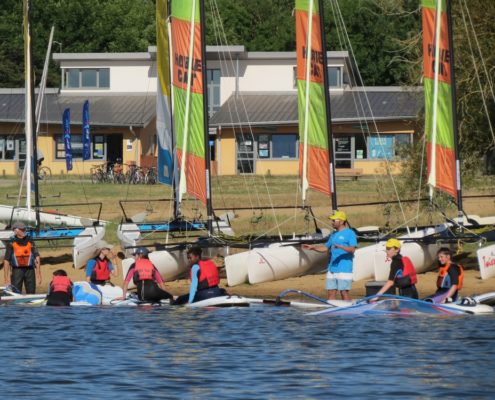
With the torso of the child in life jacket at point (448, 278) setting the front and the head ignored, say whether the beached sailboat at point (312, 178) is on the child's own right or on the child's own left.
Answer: on the child's own right

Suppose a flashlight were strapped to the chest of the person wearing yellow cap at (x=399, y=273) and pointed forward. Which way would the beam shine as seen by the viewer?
to the viewer's left

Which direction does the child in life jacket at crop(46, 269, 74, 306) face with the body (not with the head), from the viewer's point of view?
away from the camera

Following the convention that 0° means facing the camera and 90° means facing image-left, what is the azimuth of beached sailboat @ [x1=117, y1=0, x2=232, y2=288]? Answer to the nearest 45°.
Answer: approximately 45°

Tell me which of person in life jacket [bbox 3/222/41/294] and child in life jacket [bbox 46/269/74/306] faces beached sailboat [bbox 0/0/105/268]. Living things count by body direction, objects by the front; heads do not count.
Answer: the child in life jacket

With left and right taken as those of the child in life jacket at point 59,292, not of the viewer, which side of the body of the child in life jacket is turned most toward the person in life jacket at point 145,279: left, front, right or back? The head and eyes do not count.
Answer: right

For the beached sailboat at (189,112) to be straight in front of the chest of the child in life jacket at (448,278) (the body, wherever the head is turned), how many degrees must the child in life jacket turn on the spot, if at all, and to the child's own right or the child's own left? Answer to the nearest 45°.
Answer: approximately 90° to the child's own right

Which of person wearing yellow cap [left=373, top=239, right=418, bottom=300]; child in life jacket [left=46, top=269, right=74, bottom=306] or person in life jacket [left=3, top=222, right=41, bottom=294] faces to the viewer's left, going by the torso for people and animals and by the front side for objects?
the person wearing yellow cap

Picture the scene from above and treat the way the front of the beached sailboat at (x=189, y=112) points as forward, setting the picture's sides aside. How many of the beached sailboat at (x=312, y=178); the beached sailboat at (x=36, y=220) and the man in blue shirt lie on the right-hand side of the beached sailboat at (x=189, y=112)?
1

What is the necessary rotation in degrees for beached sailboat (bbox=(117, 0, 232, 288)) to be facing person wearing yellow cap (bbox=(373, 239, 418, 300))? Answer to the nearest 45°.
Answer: approximately 90° to its left

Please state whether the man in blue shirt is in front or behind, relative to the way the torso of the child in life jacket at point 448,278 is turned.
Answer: in front
